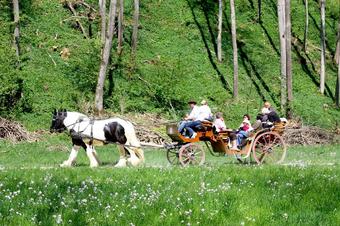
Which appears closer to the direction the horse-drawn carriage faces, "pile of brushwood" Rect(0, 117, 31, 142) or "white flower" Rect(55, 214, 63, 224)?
the pile of brushwood

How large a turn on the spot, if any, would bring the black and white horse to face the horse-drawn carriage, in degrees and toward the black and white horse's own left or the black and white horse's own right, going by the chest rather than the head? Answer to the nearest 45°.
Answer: approximately 180°

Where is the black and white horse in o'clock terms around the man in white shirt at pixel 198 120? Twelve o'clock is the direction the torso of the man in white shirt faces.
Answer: The black and white horse is roughly at 12 o'clock from the man in white shirt.

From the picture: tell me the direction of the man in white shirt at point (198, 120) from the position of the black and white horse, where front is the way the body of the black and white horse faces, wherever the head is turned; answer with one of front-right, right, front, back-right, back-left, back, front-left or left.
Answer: back

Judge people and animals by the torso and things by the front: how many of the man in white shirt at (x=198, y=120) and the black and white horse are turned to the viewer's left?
2

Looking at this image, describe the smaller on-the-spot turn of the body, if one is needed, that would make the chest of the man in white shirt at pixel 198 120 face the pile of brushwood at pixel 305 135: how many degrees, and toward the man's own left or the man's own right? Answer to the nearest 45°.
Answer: approximately 135° to the man's own right

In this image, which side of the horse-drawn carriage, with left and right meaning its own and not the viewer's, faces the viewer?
left

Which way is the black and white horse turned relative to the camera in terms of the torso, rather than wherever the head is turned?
to the viewer's left

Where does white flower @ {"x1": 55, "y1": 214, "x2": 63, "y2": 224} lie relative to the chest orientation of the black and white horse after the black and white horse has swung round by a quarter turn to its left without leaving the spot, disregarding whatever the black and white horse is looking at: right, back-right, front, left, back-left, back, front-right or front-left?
front

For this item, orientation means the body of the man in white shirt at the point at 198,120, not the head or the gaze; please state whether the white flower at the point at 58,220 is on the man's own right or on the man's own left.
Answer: on the man's own left

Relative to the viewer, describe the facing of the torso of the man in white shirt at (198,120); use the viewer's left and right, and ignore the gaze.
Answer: facing to the left of the viewer

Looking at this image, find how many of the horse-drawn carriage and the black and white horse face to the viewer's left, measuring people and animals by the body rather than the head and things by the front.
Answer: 2
